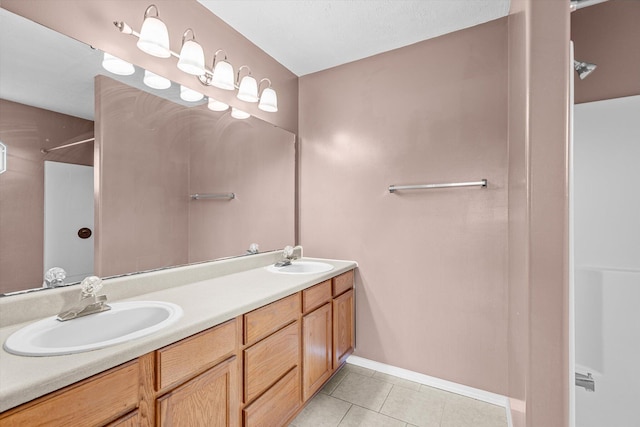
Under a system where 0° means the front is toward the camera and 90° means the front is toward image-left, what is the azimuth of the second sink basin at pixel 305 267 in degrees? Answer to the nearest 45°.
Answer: approximately 315°

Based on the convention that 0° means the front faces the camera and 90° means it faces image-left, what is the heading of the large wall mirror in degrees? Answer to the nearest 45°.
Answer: approximately 315°

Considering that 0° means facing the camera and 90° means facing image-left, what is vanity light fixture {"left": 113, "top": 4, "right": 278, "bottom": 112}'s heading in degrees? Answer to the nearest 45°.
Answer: approximately 315°
